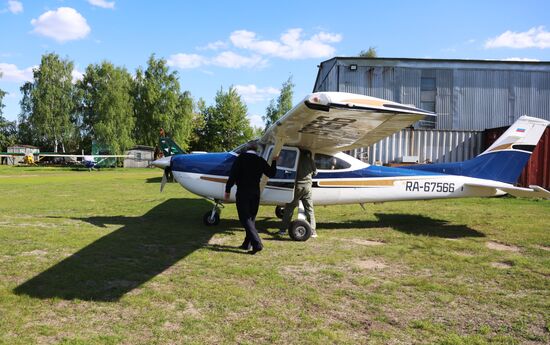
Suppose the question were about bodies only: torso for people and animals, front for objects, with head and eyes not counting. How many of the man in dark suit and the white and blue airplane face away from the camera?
1

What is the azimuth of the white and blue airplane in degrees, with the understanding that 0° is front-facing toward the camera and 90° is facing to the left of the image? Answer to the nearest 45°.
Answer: approximately 90°

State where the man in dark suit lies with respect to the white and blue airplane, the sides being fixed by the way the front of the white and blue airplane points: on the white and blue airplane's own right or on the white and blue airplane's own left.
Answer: on the white and blue airplane's own left

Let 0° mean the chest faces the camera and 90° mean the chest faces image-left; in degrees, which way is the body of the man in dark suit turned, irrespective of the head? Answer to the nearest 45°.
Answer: approximately 180°

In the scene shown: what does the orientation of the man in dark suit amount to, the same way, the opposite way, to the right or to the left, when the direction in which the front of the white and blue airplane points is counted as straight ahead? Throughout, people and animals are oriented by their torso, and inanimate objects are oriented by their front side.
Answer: to the right

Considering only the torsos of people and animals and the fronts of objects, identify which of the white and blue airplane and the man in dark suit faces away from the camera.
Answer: the man in dark suit
